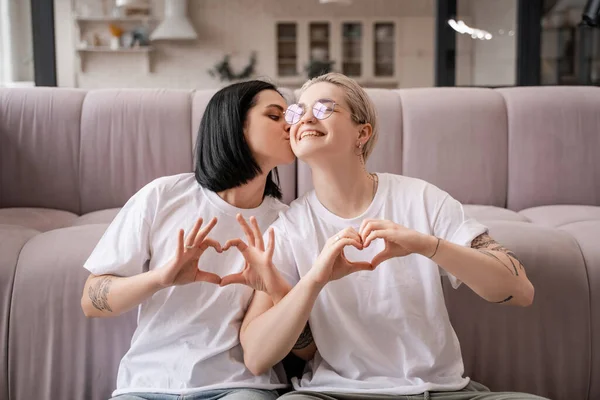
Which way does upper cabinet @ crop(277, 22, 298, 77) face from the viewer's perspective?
toward the camera

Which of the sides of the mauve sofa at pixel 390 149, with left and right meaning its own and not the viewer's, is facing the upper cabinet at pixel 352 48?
back

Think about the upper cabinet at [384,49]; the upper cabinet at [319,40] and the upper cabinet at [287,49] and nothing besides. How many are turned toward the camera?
3

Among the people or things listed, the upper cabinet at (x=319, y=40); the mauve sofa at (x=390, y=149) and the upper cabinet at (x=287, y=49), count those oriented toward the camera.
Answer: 3

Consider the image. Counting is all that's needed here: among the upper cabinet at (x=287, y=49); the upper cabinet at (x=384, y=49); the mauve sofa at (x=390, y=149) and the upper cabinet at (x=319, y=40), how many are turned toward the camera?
4

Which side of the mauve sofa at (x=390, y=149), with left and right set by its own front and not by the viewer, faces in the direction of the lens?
front

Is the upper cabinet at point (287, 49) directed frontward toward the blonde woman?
yes

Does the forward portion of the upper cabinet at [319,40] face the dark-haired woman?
yes

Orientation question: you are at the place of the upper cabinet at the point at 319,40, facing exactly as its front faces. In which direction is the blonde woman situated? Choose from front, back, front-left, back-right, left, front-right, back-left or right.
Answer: front

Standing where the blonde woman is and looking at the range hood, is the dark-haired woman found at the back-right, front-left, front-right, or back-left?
front-left

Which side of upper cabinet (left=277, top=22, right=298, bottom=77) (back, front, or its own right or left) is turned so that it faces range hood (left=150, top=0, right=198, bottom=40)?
right

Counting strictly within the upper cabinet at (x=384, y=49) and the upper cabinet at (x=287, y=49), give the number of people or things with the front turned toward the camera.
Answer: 2

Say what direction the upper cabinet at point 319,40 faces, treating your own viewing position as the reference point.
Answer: facing the viewer

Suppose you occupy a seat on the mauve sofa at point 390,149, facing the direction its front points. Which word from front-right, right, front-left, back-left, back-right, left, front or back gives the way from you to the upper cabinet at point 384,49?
back

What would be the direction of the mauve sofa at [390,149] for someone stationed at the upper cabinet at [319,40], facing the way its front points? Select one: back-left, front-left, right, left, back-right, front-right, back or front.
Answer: front
